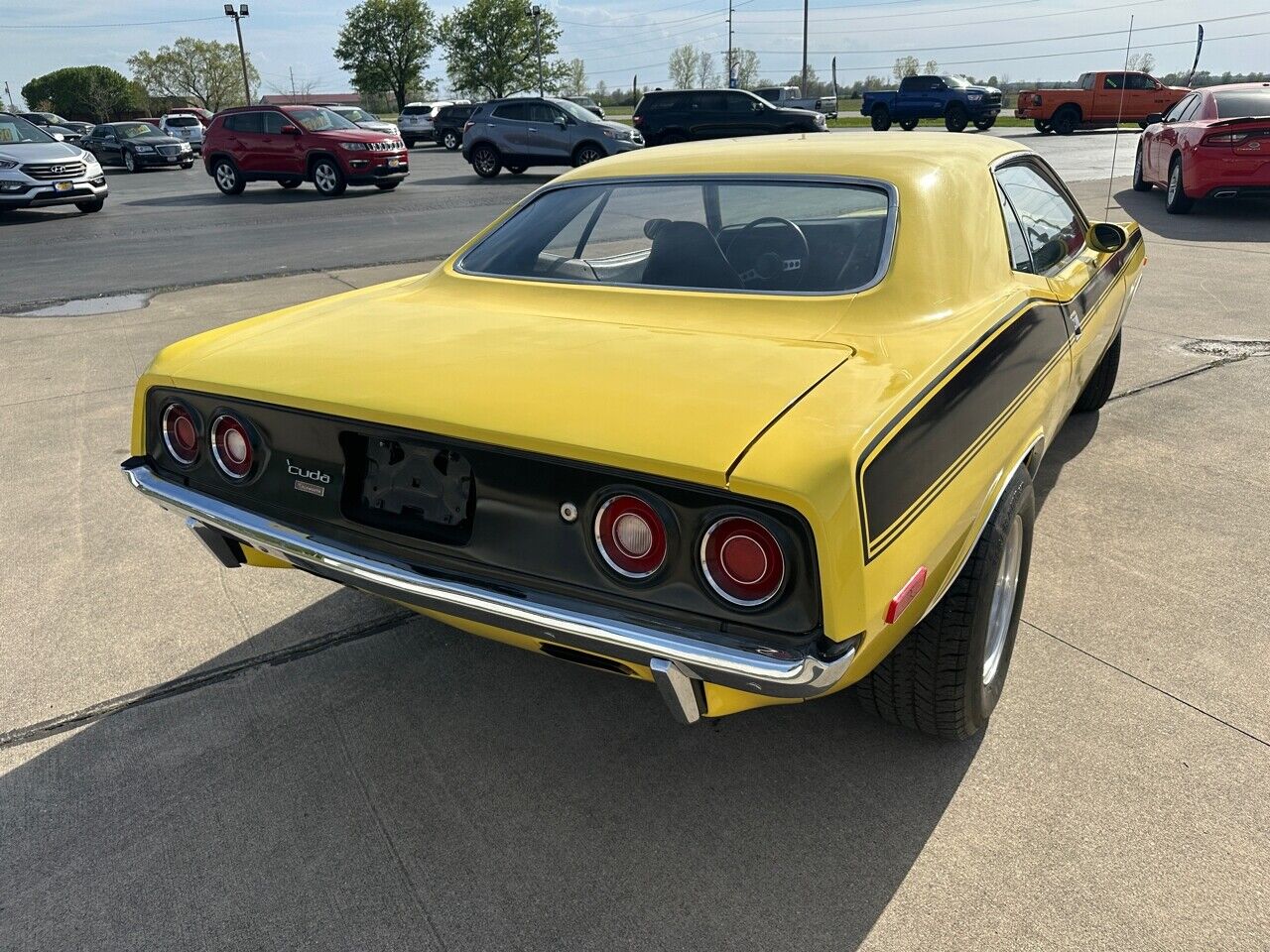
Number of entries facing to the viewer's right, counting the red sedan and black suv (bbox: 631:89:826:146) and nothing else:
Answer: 1

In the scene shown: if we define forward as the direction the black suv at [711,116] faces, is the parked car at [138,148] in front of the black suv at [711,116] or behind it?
behind

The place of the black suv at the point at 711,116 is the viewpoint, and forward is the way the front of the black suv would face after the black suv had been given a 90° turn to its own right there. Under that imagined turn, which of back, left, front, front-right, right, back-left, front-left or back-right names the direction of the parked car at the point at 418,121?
back-right

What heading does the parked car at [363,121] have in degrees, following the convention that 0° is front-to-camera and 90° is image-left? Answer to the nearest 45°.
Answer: approximately 315°

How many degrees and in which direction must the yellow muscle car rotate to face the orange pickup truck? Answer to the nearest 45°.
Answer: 0° — it already faces it

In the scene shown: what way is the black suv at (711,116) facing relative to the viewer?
to the viewer's right

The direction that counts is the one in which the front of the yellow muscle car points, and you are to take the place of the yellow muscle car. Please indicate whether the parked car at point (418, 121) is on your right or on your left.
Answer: on your left

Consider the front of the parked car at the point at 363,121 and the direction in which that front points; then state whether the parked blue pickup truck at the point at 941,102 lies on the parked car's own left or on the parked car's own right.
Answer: on the parked car's own left

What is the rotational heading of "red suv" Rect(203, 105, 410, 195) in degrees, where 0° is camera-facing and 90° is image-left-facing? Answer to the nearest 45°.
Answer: approximately 315°

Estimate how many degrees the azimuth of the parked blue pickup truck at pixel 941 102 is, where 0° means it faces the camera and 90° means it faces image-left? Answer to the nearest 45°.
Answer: approximately 315°
